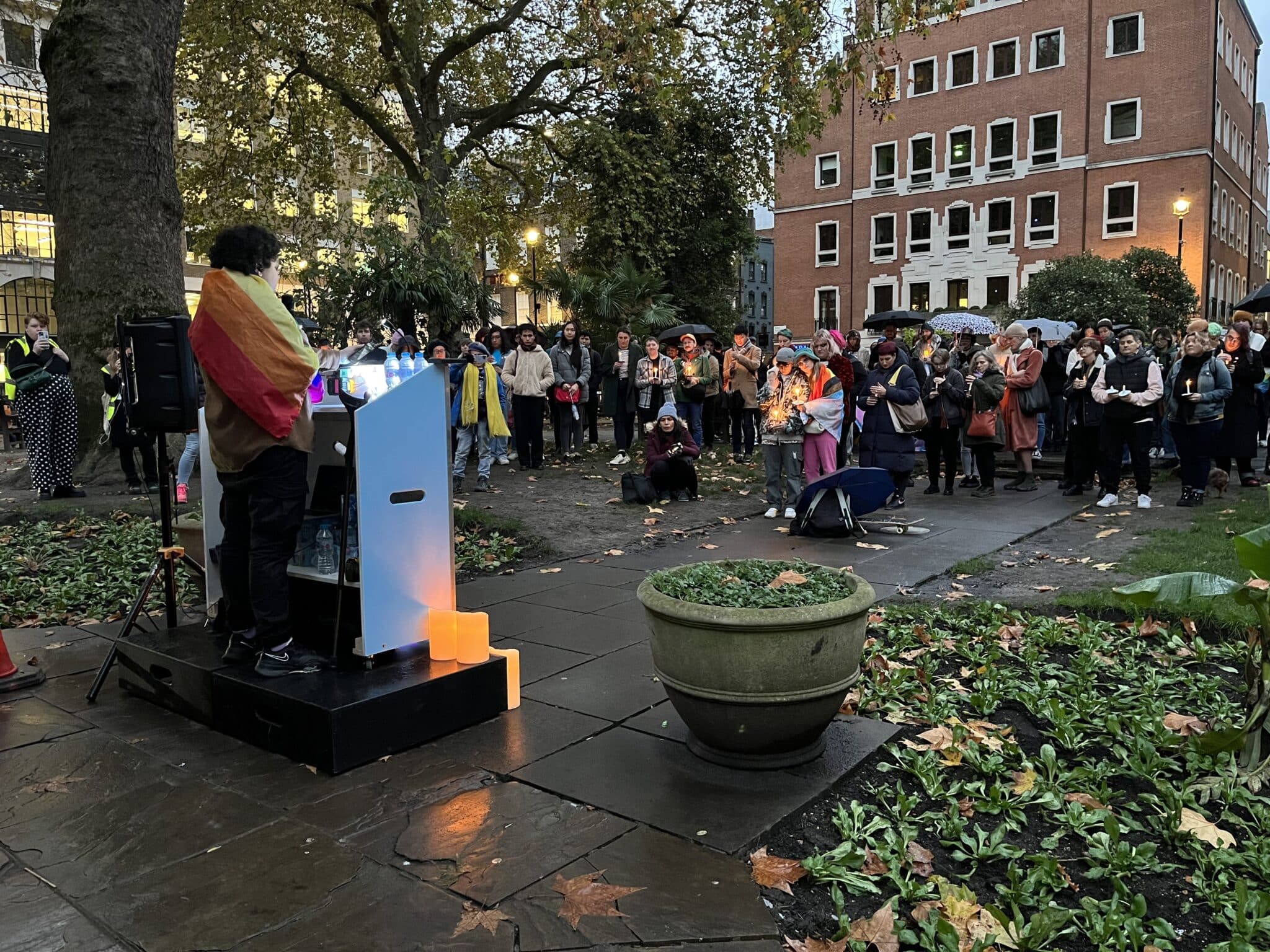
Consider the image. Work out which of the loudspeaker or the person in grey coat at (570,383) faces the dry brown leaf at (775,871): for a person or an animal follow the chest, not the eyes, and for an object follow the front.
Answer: the person in grey coat

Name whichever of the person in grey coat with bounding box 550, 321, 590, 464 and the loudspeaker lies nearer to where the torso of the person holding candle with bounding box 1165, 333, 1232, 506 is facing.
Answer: the loudspeaker

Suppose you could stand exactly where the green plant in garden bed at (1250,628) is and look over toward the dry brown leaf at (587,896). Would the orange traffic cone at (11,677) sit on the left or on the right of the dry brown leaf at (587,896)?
right

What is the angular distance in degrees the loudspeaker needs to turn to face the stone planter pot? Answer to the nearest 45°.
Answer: approximately 90° to its right

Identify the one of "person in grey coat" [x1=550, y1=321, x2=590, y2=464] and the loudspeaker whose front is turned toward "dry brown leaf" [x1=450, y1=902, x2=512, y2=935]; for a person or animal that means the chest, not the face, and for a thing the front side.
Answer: the person in grey coat

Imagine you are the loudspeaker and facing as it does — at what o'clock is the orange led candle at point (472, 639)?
The orange led candle is roughly at 3 o'clock from the loudspeaker.

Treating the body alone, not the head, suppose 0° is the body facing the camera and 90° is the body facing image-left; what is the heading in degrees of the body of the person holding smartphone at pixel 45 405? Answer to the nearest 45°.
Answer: approximately 315°

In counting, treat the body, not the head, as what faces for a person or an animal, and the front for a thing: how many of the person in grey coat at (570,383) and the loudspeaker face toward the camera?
1

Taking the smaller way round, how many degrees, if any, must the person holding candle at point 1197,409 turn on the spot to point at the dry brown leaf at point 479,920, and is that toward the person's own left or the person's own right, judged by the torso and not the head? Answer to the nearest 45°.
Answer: approximately 45° to the person's own left

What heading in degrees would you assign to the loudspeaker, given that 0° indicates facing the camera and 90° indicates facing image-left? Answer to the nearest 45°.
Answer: approximately 225°
